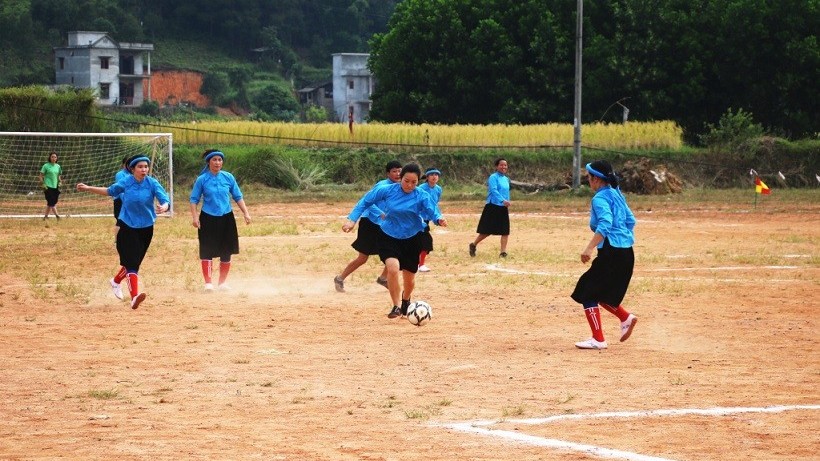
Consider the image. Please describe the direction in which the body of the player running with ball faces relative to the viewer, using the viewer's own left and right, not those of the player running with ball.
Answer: facing the viewer

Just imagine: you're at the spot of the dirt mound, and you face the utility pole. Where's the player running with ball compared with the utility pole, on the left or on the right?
left

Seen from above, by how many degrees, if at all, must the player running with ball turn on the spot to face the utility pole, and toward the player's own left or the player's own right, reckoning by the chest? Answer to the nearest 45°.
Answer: approximately 180°

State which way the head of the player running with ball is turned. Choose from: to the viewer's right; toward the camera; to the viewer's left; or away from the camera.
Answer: toward the camera

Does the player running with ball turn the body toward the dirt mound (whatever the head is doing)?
no

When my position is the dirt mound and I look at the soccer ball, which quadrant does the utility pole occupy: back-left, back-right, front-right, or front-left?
front-right
